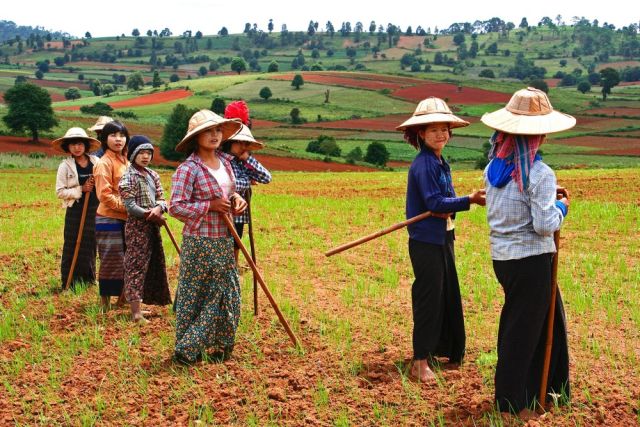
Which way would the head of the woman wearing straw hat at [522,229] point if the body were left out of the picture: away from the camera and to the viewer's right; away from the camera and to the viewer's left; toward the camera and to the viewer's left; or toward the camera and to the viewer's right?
away from the camera and to the viewer's left

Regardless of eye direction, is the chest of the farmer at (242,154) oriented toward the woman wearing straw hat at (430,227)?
yes

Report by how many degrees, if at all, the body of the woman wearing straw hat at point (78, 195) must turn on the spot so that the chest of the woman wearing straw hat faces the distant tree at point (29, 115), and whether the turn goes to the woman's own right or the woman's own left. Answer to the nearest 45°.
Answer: approximately 135° to the woman's own left

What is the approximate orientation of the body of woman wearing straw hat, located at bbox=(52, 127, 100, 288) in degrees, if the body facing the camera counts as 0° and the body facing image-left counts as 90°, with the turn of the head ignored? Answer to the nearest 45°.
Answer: approximately 315°

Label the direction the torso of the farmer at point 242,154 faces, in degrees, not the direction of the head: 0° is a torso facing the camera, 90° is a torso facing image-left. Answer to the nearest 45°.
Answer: approximately 315°
